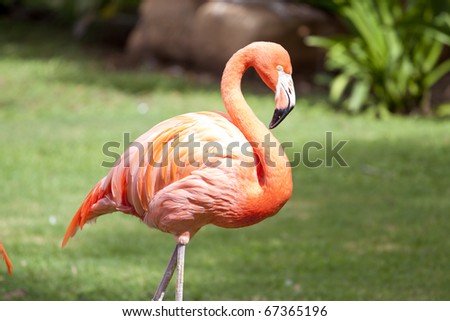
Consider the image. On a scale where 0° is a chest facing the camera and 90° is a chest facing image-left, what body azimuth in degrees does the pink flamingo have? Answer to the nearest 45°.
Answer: approximately 270°
